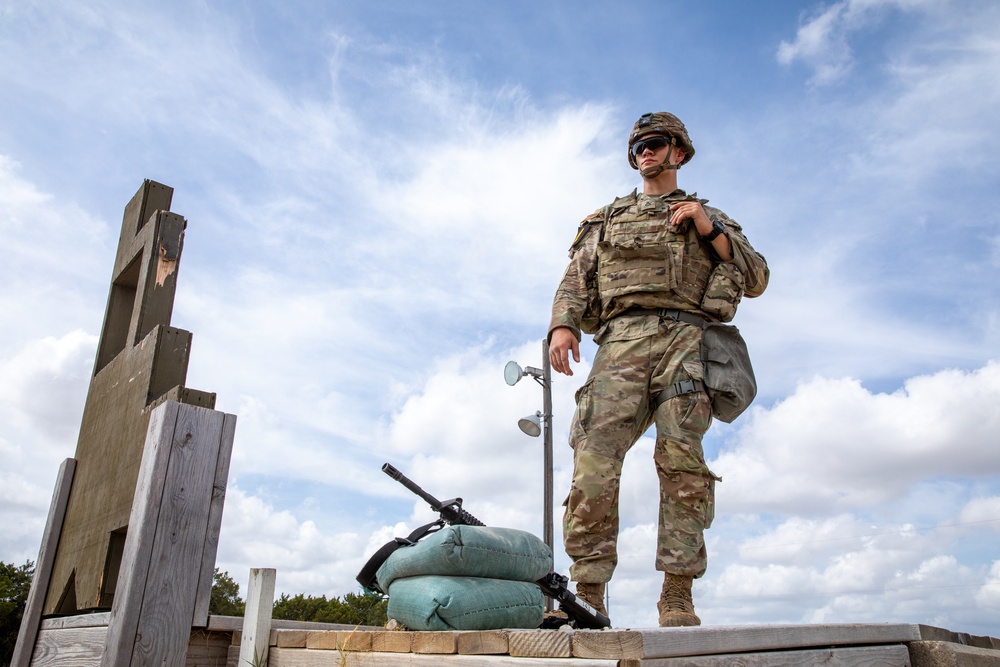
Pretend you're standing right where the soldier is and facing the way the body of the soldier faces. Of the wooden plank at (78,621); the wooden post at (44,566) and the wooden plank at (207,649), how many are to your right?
3

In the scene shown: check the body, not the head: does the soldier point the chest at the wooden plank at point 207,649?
no

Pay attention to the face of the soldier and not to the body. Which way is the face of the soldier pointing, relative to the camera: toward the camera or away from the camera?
toward the camera

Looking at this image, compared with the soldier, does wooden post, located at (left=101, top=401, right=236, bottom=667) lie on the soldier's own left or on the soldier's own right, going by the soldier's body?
on the soldier's own right

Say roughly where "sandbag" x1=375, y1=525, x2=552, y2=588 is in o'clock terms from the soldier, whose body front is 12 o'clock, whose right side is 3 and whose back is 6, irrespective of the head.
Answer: The sandbag is roughly at 1 o'clock from the soldier.

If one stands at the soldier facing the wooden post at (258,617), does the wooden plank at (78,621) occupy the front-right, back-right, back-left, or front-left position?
front-right

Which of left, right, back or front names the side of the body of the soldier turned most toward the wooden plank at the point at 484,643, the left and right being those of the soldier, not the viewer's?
front

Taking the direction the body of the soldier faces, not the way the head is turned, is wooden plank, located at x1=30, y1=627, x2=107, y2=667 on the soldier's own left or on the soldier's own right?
on the soldier's own right

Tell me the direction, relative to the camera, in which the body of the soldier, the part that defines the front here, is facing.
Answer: toward the camera

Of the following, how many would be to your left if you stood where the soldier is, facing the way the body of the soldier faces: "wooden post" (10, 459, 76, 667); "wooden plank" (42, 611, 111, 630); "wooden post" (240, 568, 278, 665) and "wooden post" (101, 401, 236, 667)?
0

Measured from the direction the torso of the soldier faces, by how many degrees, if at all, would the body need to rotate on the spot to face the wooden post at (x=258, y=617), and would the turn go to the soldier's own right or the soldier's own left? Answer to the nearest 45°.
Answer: approximately 45° to the soldier's own right

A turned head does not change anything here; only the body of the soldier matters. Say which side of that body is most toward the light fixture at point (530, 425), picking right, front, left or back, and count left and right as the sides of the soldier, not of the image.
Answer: back

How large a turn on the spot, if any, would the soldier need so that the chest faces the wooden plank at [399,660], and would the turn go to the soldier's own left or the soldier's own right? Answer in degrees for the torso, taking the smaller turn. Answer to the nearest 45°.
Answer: approximately 45° to the soldier's own right

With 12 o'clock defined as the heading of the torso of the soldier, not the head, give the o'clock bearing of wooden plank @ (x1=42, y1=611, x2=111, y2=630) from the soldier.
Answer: The wooden plank is roughly at 3 o'clock from the soldier.
